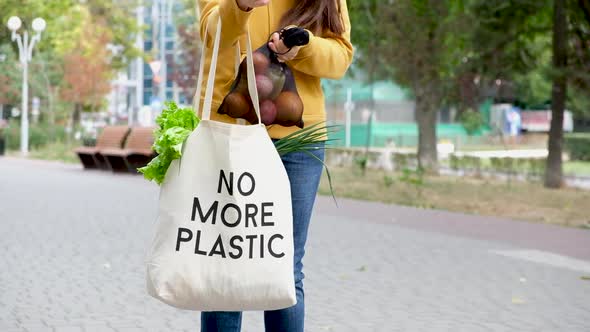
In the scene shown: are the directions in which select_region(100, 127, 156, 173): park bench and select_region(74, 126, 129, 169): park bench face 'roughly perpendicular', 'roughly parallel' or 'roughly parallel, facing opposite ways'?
roughly parallel

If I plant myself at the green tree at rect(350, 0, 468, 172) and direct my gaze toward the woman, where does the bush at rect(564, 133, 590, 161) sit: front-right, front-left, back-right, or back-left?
back-left

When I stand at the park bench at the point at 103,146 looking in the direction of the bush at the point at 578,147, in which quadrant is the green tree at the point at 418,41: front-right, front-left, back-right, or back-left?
front-right

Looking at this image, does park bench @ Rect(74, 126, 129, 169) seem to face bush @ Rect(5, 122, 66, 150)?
no
